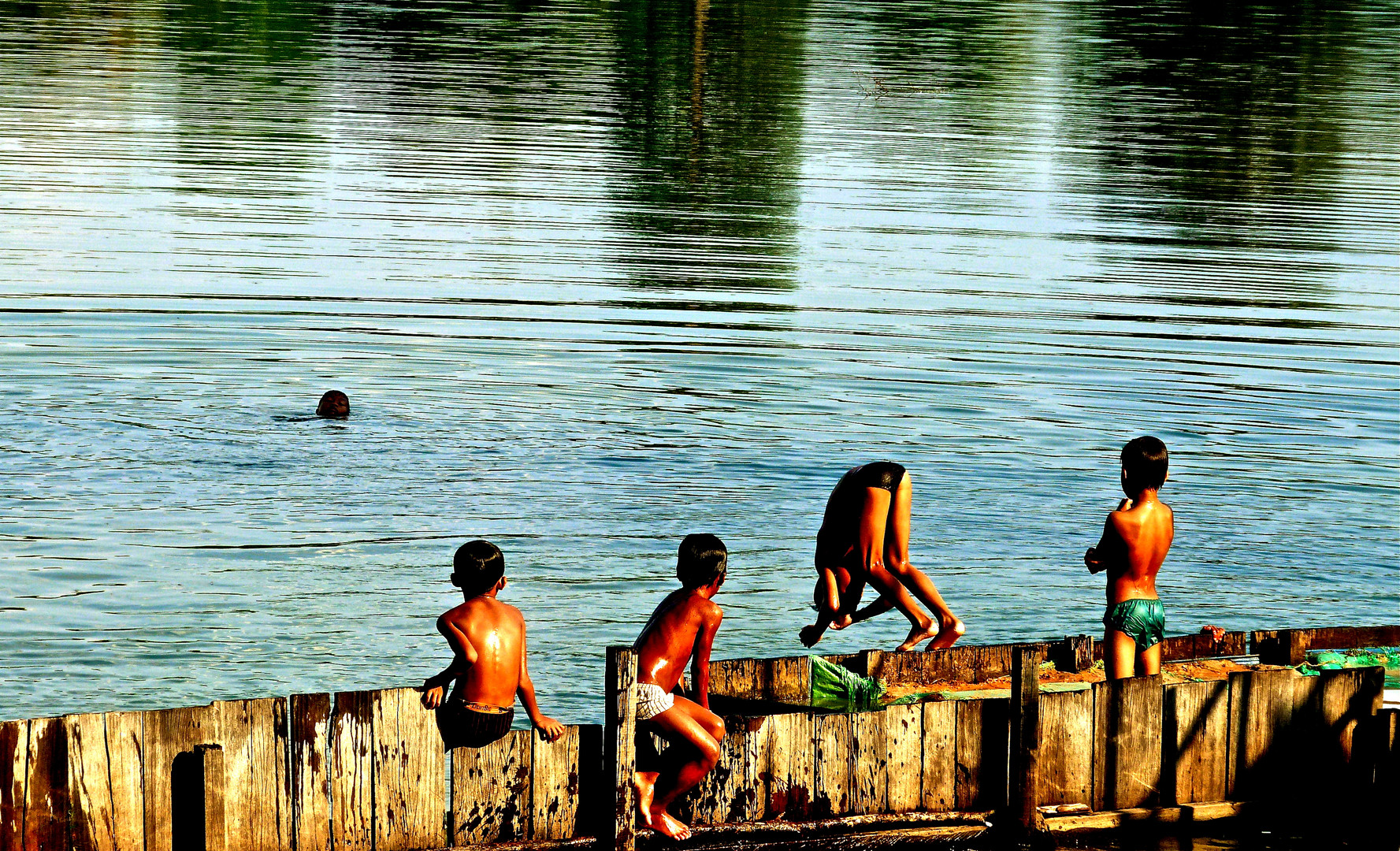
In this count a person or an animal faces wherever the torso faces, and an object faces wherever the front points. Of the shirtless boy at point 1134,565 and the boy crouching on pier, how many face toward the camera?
0

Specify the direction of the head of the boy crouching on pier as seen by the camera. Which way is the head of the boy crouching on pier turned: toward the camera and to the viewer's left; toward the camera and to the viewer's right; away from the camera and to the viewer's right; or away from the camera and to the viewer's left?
away from the camera and to the viewer's right

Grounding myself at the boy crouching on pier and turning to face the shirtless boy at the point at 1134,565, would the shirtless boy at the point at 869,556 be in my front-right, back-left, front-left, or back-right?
front-left

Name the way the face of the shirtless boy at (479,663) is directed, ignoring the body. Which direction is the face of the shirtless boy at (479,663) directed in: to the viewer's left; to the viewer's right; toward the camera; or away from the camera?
away from the camera

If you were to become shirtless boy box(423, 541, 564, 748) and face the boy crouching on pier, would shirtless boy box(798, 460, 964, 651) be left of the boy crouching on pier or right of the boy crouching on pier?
left

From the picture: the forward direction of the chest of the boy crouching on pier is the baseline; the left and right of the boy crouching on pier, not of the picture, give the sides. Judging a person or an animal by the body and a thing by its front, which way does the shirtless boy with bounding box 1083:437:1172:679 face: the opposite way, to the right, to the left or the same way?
to the left

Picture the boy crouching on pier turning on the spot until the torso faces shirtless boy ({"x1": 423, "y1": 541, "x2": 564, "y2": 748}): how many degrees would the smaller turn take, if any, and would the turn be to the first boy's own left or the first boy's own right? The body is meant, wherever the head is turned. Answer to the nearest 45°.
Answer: approximately 135° to the first boy's own left

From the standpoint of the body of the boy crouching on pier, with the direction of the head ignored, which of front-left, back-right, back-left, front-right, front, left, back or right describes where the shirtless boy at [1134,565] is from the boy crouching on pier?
front

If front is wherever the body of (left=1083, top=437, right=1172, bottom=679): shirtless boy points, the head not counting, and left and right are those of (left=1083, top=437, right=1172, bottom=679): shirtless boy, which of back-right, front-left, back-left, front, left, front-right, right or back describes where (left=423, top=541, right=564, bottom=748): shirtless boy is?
left

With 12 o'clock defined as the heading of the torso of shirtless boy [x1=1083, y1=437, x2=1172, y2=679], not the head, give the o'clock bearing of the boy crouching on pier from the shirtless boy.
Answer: The boy crouching on pier is roughly at 9 o'clock from the shirtless boy.

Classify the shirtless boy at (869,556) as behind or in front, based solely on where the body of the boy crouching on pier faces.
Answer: in front

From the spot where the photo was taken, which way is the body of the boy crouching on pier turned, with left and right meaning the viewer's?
facing away from the viewer and to the right of the viewer
